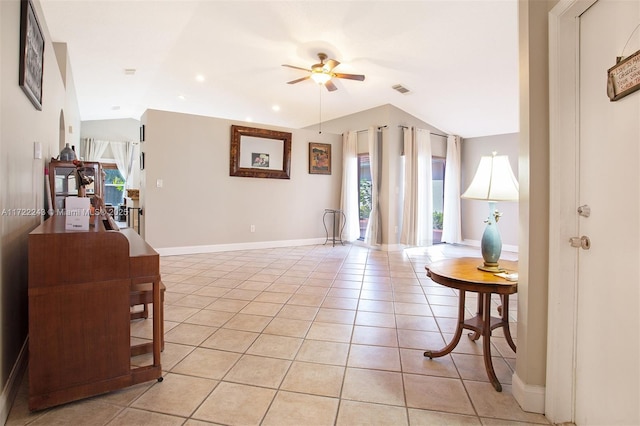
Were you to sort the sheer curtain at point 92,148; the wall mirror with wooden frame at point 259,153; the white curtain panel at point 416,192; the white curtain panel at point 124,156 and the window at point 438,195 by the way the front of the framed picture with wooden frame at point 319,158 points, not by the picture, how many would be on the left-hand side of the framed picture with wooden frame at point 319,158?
2

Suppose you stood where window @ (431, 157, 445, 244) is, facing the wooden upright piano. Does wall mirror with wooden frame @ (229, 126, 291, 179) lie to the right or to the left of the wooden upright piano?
right

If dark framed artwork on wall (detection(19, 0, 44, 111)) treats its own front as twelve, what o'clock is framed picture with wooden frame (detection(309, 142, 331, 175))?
The framed picture with wooden frame is roughly at 11 o'clock from the dark framed artwork on wall.

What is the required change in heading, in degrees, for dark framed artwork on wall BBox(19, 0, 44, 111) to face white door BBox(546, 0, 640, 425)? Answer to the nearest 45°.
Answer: approximately 45° to its right

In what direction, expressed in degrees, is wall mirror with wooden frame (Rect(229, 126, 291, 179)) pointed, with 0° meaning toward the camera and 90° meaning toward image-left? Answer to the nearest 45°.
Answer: approximately 0°

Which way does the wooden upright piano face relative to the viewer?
to the viewer's right

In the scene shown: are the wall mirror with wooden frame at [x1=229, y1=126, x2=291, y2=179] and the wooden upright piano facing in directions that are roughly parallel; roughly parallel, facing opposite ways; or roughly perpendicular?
roughly perpendicular

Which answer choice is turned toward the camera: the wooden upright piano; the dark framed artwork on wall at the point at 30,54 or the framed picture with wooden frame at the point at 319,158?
the framed picture with wooden frame

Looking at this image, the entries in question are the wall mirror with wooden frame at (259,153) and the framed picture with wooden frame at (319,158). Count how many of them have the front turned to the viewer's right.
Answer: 0

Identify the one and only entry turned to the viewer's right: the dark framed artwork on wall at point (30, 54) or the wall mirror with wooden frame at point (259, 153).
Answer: the dark framed artwork on wall

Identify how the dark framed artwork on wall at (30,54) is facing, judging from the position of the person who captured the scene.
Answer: facing to the right of the viewer
